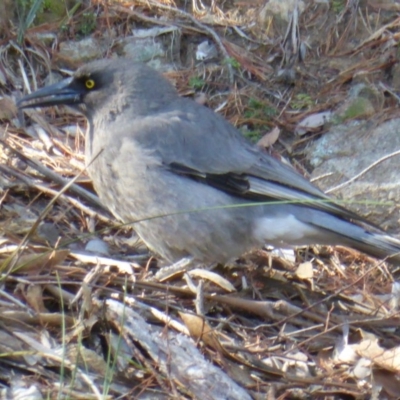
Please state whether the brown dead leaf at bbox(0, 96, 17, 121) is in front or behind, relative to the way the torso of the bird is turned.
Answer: in front

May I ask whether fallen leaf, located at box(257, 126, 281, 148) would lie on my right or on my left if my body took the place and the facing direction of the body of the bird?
on my right

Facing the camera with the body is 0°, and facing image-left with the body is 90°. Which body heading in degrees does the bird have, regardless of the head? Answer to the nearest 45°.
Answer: approximately 90°

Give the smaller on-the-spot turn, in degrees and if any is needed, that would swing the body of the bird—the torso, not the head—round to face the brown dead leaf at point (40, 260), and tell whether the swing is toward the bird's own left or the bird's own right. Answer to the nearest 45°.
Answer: approximately 45° to the bird's own left

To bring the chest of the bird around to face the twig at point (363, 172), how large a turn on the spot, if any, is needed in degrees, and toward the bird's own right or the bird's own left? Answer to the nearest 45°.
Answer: approximately 135° to the bird's own right

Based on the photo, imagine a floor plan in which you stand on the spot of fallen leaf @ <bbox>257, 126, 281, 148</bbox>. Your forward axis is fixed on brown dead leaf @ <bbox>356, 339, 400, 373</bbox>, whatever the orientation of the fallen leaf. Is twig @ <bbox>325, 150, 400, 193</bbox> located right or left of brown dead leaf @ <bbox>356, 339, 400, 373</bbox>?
left

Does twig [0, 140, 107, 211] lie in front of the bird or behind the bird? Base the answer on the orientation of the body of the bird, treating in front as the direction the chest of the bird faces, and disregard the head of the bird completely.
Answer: in front

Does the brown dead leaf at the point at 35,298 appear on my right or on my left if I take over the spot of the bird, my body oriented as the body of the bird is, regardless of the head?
on my left

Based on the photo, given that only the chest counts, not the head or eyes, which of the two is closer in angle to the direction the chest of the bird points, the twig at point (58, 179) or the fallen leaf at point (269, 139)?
the twig

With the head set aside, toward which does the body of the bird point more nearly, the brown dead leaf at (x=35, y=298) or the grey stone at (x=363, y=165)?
the brown dead leaf

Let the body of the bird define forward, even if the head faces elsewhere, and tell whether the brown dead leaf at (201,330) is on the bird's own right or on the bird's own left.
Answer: on the bird's own left
